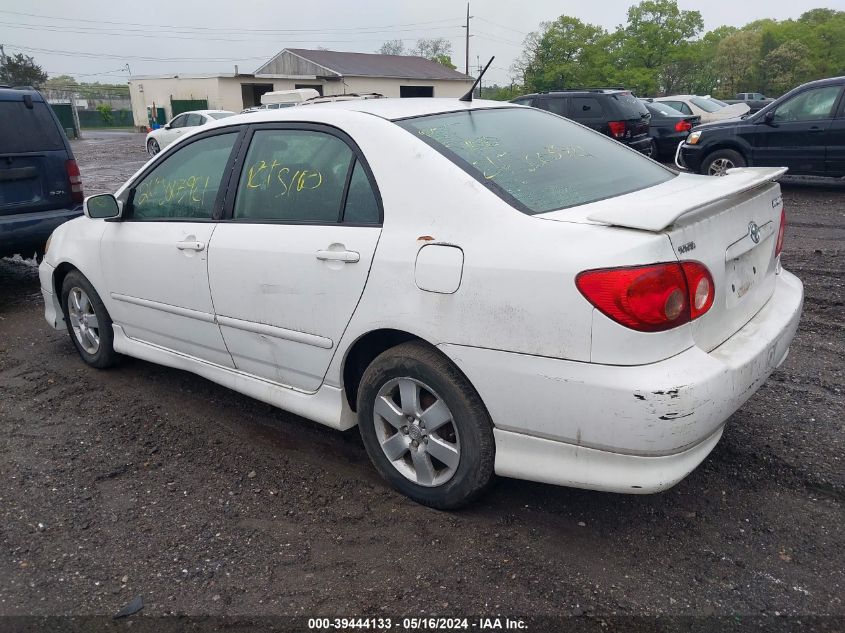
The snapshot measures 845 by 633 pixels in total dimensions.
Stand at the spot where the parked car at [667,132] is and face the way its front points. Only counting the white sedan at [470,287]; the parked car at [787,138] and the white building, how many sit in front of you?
1

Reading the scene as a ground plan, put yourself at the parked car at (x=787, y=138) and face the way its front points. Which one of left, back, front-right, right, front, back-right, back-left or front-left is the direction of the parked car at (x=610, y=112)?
front-right

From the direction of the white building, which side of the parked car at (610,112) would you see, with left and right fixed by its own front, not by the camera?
front

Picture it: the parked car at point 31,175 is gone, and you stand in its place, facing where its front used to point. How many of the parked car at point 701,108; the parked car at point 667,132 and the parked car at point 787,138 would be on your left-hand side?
0

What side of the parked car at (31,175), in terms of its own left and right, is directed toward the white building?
front

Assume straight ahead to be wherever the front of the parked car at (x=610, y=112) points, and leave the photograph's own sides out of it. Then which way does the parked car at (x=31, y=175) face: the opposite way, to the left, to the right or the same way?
the same way

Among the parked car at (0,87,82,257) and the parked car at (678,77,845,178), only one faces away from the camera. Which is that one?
the parked car at (0,87,82,257)

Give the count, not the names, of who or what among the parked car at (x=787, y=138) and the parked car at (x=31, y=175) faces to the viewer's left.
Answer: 1

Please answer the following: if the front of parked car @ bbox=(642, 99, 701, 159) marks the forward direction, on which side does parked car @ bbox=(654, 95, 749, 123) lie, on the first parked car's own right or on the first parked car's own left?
on the first parked car's own right

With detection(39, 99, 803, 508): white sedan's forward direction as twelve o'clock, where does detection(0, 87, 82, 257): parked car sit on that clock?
The parked car is roughly at 12 o'clock from the white sedan.

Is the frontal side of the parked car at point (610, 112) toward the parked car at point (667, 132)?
no

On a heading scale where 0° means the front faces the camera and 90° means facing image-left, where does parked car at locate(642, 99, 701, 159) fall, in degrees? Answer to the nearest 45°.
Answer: approximately 135°

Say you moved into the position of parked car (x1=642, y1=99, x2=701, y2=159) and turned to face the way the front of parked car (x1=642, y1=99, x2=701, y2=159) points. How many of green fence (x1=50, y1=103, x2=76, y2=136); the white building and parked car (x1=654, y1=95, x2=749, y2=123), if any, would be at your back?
0

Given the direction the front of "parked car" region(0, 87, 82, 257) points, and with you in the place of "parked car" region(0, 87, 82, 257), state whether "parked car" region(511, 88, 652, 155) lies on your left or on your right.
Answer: on your right

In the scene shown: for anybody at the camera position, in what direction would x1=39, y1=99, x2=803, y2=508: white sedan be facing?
facing away from the viewer and to the left of the viewer

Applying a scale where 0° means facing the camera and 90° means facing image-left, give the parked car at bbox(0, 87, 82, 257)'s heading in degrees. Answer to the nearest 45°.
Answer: approximately 180°

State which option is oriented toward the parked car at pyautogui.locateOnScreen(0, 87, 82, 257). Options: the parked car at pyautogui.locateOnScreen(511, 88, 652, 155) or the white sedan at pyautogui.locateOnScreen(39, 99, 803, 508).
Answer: the white sedan

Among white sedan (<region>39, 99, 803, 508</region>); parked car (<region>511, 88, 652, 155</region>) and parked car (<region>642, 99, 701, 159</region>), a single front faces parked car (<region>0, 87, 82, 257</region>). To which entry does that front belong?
the white sedan

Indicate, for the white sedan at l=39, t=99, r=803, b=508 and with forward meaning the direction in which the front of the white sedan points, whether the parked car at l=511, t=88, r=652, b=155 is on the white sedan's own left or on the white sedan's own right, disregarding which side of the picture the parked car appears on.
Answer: on the white sedan's own right

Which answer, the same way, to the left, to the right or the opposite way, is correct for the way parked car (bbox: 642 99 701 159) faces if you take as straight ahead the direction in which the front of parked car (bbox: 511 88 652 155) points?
the same way

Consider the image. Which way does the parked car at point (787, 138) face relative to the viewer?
to the viewer's left
